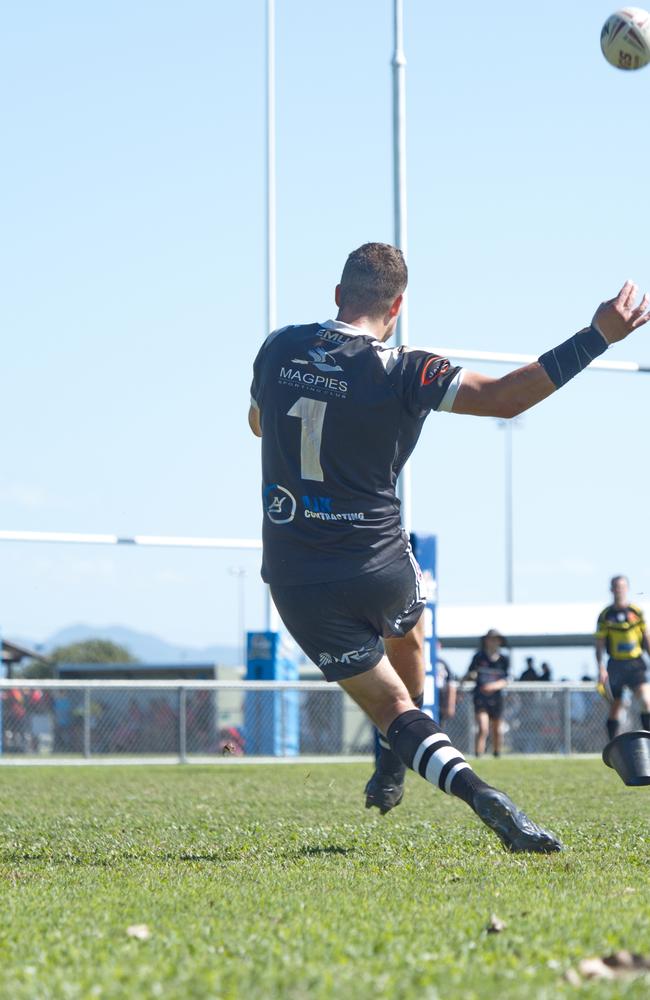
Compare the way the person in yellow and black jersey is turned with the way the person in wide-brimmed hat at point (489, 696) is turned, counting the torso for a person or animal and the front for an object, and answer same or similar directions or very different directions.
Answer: same or similar directions

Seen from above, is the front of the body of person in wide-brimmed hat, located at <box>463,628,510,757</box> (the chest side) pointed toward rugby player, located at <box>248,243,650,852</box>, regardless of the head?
yes

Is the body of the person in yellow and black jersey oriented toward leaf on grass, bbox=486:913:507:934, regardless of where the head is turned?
yes

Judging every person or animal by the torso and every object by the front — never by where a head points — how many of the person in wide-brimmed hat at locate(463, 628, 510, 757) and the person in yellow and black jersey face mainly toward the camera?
2

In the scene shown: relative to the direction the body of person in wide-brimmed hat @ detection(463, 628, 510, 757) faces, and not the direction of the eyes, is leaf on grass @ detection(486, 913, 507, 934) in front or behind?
in front

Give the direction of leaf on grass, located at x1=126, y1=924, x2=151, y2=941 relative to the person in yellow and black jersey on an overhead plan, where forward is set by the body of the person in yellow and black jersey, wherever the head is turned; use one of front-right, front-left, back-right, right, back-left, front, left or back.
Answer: front

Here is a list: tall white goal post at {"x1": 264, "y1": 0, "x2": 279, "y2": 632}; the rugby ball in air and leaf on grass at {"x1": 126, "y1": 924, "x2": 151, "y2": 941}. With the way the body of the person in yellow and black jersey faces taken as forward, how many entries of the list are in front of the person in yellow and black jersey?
2

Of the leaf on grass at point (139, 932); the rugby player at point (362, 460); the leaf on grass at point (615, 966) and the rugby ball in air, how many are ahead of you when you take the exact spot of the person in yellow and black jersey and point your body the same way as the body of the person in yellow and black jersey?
4

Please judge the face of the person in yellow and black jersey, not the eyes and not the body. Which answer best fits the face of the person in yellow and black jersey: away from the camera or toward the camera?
toward the camera

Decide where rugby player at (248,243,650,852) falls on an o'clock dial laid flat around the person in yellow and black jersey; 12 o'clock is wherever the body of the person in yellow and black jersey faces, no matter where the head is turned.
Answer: The rugby player is roughly at 12 o'clock from the person in yellow and black jersey.

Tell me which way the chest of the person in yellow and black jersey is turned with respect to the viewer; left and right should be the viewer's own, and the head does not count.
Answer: facing the viewer
